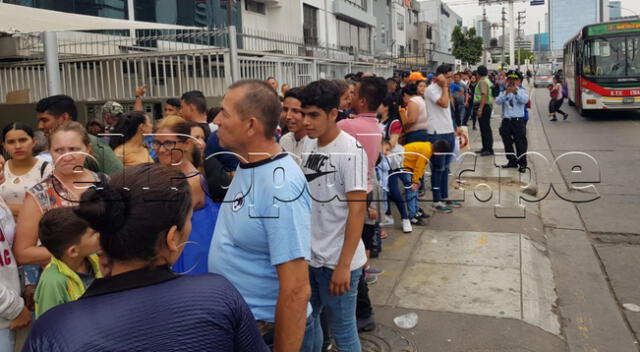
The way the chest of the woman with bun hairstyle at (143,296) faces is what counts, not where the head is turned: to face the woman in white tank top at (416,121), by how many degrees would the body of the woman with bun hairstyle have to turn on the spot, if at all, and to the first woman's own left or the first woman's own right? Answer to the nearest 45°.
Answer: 0° — they already face them

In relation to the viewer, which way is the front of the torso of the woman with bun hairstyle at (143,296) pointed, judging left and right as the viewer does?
facing away from the viewer and to the right of the viewer

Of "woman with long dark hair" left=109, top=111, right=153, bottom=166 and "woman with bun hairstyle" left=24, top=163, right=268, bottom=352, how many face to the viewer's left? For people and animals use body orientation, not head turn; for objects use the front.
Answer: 0
